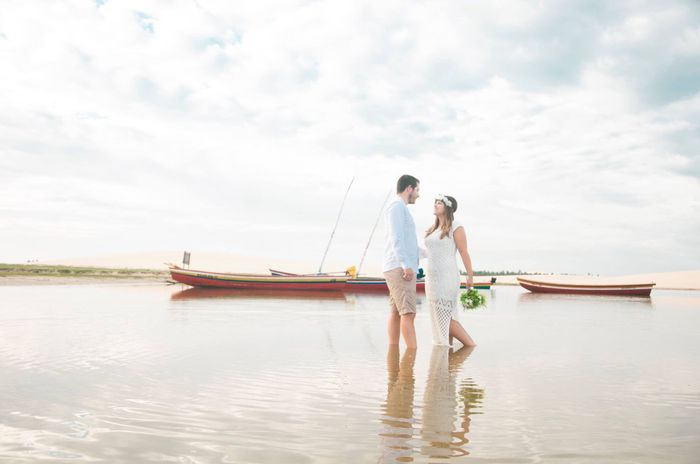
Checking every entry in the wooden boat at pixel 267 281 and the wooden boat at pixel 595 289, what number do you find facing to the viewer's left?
2

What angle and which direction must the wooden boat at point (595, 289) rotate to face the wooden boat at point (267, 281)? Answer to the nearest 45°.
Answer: approximately 45° to its left

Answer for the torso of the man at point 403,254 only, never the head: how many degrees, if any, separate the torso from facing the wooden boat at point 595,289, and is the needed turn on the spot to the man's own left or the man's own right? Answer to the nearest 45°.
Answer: approximately 45° to the man's own left

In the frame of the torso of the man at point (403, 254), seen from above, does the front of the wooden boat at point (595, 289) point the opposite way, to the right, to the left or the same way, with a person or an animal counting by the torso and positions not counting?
the opposite way

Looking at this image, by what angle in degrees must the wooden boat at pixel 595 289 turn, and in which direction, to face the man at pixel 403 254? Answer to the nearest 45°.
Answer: approximately 90° to its left

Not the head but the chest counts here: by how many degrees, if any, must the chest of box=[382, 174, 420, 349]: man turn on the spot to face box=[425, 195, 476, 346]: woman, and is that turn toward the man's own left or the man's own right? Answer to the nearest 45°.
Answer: approximately 45° to the man's own left

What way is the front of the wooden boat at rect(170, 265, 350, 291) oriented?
to the viewer's left

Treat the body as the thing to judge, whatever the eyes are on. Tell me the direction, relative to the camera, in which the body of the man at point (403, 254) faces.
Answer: to the viewer's right

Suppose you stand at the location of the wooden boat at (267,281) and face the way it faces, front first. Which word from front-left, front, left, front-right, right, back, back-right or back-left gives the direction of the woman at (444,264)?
left

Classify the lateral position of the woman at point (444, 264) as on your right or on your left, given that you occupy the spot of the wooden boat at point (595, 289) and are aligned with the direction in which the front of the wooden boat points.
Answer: on your left

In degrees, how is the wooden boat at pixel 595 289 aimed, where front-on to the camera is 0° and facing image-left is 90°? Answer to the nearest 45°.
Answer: approximately 90°

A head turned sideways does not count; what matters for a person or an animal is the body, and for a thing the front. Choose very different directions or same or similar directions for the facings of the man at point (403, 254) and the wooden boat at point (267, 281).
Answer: very different directions

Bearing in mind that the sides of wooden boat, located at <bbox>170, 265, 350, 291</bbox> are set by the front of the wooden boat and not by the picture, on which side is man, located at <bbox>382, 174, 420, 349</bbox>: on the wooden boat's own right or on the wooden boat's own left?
on the wooden boat's own left

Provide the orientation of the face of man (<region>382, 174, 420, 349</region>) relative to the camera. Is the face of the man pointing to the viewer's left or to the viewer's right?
to the viewer's right

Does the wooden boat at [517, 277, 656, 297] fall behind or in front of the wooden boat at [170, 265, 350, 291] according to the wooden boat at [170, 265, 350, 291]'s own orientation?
behind

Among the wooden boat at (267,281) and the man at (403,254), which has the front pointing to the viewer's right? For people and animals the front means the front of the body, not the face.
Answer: the man

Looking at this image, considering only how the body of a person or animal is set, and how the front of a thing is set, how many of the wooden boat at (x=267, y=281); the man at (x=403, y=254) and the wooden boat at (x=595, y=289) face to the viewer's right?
1
